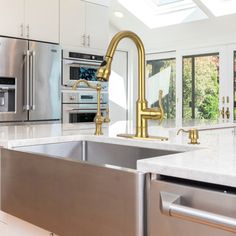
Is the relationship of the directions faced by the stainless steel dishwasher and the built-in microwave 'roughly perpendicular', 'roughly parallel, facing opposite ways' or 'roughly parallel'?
roughly perpendicular

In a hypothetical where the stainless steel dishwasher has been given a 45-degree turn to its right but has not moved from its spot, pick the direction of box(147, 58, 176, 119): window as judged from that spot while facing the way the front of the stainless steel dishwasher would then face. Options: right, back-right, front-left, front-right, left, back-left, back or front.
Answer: right

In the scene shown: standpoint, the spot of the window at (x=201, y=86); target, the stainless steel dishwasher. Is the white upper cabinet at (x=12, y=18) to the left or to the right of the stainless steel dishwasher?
right

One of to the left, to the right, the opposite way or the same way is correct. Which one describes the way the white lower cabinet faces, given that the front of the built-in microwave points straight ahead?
to the right

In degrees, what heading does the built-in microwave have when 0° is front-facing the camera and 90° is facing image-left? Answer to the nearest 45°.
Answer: approximately 315°

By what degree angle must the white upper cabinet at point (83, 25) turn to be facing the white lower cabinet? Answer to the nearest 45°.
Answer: approximately 45° to its right

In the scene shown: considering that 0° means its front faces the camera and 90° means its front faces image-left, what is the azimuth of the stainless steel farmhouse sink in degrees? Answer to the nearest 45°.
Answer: approximately 45°

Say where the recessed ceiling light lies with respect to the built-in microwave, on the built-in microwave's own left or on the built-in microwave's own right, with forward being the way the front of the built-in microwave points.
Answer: on the built-in microwave's own left

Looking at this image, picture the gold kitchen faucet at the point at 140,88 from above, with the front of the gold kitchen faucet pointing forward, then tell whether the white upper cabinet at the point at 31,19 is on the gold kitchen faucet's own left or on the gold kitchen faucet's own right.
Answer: on the gold kitchen faucet's own right

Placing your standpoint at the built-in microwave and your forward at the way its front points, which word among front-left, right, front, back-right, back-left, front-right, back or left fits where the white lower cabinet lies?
front-right

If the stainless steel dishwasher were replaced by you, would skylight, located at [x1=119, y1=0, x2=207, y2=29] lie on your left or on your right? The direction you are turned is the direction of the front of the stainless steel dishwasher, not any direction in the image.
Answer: on your right

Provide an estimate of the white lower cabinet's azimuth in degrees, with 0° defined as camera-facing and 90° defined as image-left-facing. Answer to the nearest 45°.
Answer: approximately 45°
